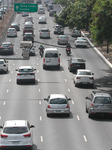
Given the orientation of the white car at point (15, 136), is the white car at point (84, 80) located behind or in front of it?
in front

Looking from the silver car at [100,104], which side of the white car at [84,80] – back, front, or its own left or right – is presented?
back

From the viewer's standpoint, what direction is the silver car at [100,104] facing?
away from the camera

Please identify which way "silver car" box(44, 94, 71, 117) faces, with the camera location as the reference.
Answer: facing away from the viewer

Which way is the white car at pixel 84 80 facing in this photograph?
away from the camera

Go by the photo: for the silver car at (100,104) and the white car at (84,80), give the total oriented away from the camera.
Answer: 2

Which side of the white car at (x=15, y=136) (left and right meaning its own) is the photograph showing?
back

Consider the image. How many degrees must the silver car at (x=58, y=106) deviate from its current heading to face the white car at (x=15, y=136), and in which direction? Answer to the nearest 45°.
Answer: approximately 180°

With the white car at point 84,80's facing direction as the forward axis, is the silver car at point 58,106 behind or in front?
behind

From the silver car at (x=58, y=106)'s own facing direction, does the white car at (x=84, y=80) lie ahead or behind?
ahead
